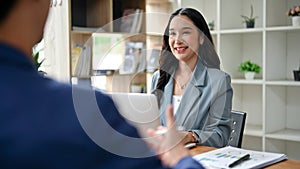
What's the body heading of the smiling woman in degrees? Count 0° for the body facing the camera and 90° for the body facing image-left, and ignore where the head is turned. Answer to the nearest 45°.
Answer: approximately 45°

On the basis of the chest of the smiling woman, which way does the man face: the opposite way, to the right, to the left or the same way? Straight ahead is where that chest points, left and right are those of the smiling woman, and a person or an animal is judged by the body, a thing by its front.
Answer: the opposite way

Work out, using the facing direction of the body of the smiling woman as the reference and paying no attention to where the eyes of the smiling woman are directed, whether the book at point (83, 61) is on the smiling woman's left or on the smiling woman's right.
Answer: on the smiling woman's right

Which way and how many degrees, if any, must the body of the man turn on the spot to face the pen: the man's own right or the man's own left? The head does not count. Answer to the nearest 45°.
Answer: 0° — they already face it

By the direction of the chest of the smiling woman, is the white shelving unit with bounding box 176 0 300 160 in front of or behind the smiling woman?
behind

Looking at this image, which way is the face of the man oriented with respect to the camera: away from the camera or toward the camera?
away from the camera

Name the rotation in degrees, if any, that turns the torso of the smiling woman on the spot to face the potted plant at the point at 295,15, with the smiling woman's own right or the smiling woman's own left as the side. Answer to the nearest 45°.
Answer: approximately 180°

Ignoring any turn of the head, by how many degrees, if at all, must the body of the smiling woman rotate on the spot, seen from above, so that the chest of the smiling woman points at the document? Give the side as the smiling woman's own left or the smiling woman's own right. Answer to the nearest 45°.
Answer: approximately 45° to the smiling woman's own left

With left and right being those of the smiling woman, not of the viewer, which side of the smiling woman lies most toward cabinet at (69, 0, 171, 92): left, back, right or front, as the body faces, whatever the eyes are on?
right

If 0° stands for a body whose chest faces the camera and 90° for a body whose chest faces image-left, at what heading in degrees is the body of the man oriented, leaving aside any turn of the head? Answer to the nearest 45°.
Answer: approximately 225°
